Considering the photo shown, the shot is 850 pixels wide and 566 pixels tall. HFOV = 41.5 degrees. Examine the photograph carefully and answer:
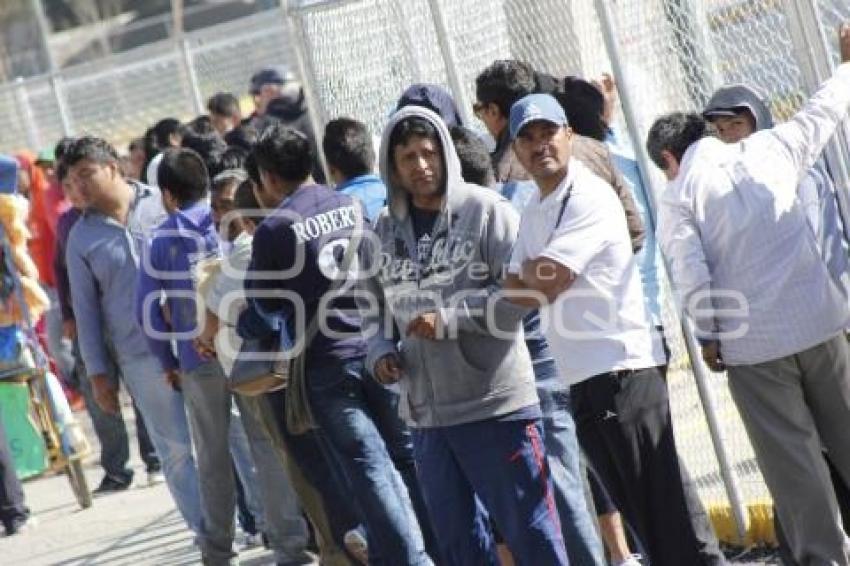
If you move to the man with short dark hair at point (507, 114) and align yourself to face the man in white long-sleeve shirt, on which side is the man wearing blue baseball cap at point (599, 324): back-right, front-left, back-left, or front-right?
front-right

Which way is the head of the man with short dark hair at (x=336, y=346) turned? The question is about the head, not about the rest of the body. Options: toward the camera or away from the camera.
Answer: away from the camera

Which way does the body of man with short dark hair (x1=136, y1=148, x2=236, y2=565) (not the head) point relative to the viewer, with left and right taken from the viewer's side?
facing away from the viewer and to the left of the viewer

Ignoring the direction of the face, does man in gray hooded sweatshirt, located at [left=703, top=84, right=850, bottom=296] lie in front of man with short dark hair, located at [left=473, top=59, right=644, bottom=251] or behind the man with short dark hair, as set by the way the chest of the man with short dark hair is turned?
behind

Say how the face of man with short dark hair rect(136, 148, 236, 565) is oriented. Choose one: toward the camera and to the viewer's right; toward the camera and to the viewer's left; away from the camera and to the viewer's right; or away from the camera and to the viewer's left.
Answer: away from the camera and to the viewer's left

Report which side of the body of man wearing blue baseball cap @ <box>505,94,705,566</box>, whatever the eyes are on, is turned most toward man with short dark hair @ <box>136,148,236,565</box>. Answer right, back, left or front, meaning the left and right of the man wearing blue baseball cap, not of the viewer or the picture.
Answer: right

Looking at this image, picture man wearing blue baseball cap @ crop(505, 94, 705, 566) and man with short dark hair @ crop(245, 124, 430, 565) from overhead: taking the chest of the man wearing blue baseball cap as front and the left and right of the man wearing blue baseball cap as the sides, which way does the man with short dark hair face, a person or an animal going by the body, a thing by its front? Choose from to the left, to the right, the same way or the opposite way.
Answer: to the right

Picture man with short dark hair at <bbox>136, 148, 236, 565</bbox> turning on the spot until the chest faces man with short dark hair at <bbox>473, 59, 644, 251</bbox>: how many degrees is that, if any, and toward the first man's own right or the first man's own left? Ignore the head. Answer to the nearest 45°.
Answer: approximately 180°

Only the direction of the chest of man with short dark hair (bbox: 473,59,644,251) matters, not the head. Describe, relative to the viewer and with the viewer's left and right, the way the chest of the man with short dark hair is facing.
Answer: facing away from the viewer and to the left of the viewer

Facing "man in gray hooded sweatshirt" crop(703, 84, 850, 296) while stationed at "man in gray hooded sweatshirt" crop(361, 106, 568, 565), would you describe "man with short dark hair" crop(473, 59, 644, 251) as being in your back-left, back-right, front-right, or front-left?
front-left

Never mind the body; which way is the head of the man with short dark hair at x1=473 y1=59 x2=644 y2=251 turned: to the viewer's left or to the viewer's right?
to the viewer's left

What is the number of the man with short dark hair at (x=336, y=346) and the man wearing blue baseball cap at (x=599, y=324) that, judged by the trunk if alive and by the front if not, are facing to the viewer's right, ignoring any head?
0

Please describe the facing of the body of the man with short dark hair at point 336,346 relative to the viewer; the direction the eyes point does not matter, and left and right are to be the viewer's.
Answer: facing away from the viewer and to the left of the viewer

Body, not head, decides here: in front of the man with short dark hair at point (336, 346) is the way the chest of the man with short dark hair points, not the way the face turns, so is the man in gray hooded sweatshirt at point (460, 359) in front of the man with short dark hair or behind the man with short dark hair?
behind

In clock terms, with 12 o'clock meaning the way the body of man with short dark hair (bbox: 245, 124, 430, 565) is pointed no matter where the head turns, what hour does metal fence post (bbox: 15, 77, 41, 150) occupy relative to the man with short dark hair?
The metal fence post is roughly at 1 o'clock from the man with short dark hair.
